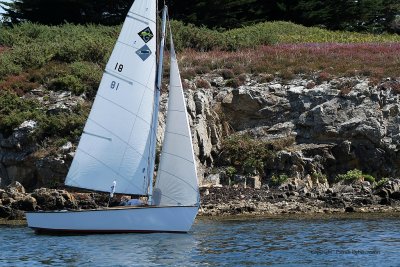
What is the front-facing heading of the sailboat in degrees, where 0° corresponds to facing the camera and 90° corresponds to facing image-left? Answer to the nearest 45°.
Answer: approximately 270°

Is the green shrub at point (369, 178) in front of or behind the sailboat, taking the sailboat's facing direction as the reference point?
in front

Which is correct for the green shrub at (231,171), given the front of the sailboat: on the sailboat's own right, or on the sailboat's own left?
on the sailboat's own left

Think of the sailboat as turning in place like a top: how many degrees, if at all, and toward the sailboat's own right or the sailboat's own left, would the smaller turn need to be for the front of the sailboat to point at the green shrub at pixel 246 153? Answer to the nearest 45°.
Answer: approximately 45° to the sailboat's own left

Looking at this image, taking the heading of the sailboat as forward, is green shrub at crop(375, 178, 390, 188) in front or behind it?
in front

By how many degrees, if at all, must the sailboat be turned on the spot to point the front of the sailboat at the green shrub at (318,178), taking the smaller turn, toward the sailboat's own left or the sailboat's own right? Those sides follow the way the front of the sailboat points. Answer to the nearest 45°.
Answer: approximately 45° to the sailboat's own left

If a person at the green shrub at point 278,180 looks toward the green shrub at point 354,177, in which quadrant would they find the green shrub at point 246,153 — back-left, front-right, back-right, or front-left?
back-left
